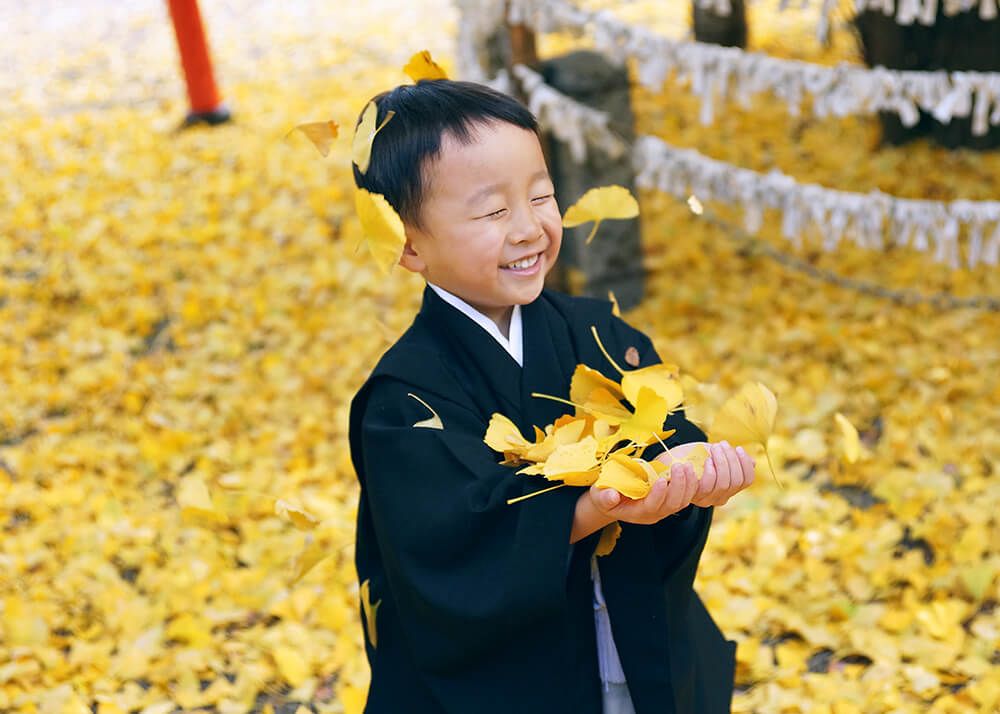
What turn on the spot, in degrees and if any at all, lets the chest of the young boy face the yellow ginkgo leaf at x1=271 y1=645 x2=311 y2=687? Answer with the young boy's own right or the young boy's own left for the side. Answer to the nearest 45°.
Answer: approximately 180°

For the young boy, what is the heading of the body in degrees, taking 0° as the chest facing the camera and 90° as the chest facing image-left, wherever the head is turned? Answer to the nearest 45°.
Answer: approximately 315°

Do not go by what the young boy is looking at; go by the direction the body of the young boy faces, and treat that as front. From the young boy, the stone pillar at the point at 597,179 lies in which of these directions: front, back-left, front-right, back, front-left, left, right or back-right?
back-left

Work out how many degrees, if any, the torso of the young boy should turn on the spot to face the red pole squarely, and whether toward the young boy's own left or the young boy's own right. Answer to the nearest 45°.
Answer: approximately 135° to the young boy's own left

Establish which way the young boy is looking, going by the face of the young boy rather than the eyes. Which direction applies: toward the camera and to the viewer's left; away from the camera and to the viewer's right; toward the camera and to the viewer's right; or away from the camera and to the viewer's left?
toward the camera and to the viewer's right

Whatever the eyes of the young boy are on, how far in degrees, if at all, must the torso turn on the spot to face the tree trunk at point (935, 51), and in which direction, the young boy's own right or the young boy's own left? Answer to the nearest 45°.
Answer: approximately 90° to the young boy's own left
